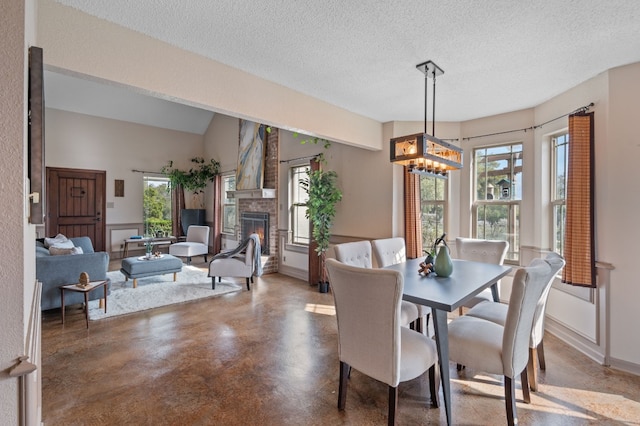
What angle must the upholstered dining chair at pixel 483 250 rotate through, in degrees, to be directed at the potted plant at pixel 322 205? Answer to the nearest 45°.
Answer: approximately 45° to its right

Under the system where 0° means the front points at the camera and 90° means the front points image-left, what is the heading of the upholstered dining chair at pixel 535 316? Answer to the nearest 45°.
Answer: approximately 90°

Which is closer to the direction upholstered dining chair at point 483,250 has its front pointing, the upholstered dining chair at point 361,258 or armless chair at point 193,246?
the upholstered dining chair

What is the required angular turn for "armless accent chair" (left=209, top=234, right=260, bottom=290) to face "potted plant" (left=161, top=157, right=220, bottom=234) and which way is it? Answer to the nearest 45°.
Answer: approximately 90° to its right

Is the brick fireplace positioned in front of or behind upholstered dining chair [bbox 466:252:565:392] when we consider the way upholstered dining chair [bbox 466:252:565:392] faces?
in front

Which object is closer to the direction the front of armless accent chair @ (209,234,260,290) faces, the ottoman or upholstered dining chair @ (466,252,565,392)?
the ottoman

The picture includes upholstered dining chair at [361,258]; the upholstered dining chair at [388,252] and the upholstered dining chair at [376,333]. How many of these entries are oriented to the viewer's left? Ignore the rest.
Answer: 0

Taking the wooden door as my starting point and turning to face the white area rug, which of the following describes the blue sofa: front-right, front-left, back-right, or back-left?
front-right

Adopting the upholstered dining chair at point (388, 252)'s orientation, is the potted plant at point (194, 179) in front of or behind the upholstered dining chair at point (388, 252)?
behind

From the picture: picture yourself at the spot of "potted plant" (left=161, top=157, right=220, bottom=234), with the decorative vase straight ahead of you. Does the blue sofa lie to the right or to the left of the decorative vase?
right

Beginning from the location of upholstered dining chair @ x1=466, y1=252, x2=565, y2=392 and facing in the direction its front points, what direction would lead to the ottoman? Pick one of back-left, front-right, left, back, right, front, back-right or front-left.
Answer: front

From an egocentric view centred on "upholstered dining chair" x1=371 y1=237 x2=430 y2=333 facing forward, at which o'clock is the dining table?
The dining table is roughly at 1 o'clock from the upholstered dining chair.

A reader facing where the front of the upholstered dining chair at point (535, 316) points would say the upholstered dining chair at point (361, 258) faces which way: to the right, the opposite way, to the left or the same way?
the opposite way

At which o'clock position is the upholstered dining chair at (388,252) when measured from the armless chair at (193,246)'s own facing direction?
The upholstered dining chair is roughly at 10 o'clock from the armless chair.

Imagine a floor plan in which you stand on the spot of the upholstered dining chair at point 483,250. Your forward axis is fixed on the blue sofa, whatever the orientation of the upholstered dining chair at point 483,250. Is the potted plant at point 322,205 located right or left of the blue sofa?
right

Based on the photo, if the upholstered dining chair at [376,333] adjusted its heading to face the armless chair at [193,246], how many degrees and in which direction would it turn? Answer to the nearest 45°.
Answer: approximately 90° to its left
